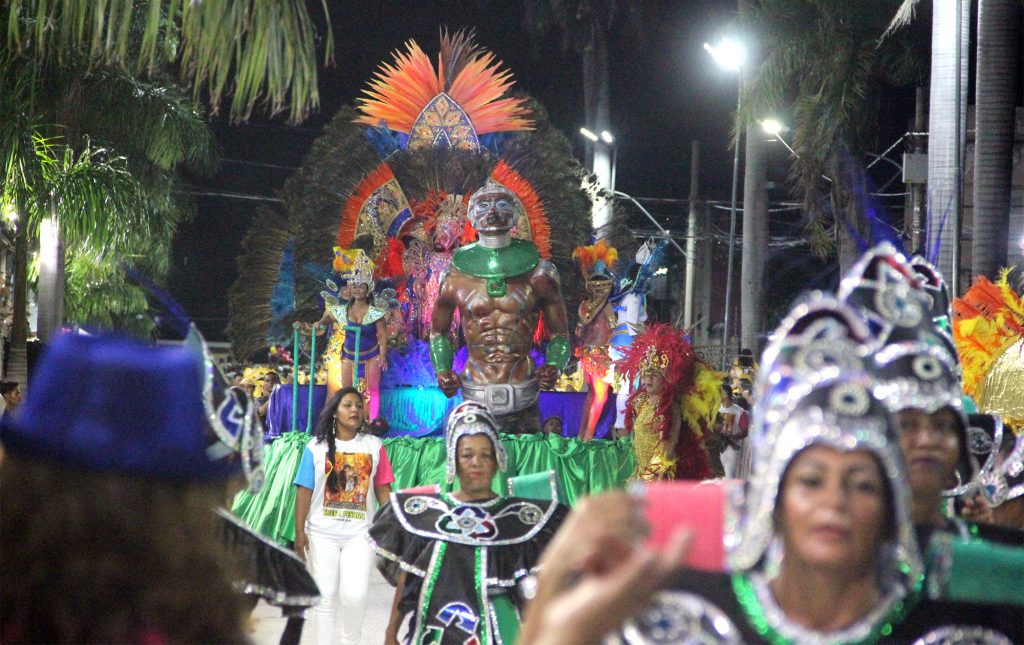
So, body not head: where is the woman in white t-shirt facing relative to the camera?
toward the camera

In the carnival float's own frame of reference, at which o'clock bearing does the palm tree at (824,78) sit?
The palm tree is roughly at 8 o'clock from the carnival float.

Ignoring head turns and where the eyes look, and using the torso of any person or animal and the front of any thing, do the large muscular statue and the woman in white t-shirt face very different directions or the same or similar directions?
same or similar directions

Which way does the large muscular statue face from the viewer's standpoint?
toward the camera

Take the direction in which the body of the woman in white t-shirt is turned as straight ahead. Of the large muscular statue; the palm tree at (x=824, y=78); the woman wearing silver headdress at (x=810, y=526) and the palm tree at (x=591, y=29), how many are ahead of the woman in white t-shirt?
1

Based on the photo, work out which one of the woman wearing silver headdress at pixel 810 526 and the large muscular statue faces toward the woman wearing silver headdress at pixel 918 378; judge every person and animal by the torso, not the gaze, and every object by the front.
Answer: the large muscular statue

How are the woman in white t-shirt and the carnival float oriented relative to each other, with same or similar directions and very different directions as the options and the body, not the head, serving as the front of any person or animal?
same or similar directions

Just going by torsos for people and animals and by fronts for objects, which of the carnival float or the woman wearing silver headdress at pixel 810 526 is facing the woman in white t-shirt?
the carnival float

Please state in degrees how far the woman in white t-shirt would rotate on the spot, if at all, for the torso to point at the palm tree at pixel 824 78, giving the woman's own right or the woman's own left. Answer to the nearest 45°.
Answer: approximately 135° to the woman's own left

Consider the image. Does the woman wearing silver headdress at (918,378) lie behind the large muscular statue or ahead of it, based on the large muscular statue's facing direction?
ahead

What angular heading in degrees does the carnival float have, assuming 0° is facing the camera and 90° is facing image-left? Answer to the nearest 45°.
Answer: approximately 0°

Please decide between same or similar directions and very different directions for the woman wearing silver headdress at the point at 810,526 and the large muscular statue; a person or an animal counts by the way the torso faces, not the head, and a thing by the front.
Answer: same or similar directions

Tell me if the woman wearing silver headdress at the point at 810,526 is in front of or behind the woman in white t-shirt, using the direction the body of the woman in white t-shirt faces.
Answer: in front

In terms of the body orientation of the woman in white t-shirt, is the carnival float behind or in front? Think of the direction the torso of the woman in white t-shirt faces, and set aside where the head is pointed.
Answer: behind

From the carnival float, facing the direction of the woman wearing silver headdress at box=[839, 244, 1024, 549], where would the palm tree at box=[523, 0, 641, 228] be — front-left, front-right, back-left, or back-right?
back-left
